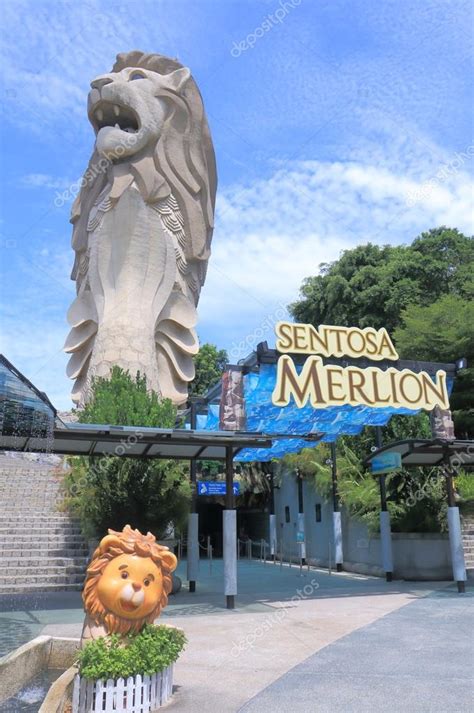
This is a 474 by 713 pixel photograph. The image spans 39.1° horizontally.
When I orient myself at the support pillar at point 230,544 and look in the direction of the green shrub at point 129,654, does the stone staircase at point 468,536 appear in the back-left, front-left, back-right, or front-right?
back-left

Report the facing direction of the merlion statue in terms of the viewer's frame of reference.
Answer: facing the viewer and to the left of the viewer

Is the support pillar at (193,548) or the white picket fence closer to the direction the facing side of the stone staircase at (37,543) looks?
the white picket fence

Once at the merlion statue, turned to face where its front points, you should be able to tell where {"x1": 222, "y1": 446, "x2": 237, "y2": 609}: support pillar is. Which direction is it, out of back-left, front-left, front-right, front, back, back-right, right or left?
front-left

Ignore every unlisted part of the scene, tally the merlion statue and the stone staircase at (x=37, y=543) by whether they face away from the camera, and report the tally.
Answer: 0

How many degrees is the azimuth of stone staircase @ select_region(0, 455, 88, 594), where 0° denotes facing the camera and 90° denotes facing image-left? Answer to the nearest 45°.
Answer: approximately 0°

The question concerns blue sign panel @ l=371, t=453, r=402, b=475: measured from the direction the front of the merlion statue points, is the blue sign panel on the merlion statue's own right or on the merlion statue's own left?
on the merlion statue's own left

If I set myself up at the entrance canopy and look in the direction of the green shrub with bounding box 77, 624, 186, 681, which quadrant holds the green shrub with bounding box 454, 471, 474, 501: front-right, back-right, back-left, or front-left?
back-left

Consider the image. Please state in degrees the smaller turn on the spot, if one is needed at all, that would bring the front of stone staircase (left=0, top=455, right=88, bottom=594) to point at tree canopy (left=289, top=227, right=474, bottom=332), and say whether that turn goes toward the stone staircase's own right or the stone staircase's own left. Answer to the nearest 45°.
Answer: approximately 135° to the stone staircase's own left

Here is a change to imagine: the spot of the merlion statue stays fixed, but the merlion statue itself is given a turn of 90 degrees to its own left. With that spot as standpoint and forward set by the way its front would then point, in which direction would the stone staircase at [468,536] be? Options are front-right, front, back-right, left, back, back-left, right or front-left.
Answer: front

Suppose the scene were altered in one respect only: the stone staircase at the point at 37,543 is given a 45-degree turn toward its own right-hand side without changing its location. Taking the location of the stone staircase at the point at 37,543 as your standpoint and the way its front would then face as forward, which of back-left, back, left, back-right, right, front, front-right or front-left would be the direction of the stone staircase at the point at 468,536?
back-left

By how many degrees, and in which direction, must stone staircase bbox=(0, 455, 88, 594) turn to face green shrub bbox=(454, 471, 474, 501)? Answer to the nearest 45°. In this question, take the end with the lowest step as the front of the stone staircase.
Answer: approximately 90° to its left

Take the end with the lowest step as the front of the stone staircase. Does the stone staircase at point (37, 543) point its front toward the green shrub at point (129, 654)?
yes

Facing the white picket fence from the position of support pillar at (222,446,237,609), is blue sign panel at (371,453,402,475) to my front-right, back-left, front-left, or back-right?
back-left
